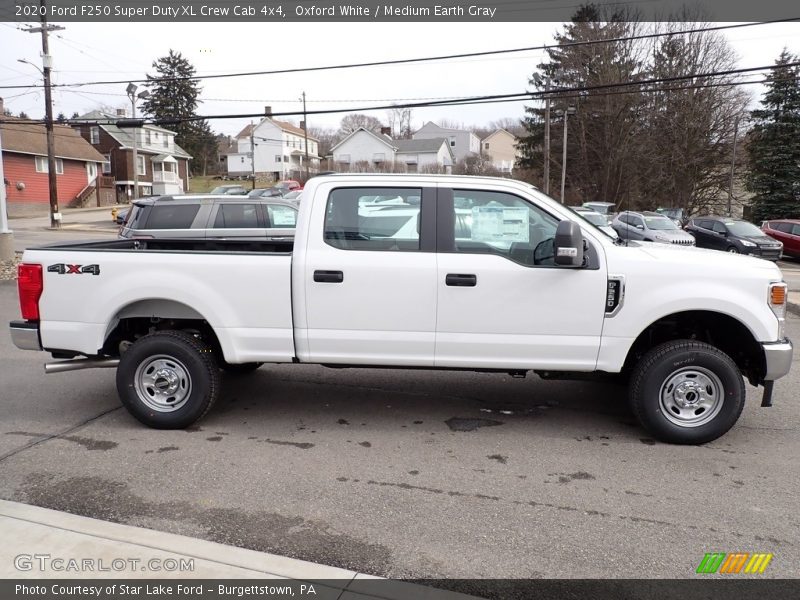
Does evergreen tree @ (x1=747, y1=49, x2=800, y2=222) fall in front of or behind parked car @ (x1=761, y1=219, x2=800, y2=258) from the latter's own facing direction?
behind

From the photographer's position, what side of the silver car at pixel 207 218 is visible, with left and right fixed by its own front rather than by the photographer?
right

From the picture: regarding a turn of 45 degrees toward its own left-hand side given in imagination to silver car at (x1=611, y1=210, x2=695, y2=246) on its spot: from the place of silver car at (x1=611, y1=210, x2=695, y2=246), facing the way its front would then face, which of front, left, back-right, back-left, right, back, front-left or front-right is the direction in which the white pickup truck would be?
right

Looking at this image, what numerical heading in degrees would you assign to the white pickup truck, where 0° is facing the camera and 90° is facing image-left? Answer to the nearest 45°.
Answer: approximately 270°

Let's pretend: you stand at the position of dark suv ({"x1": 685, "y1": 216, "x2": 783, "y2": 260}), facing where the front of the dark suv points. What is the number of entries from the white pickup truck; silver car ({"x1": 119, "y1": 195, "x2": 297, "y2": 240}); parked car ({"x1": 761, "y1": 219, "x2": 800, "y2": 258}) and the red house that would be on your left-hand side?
1

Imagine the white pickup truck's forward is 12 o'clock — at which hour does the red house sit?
The red house is roughly at 8 o'clock from the white pickup truck.

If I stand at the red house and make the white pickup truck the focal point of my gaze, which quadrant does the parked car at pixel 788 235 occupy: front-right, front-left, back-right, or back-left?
front-left

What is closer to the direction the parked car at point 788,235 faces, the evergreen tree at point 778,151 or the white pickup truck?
the white pickup truck

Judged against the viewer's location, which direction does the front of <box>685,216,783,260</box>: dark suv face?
facing the viewer and to the right of the viewer

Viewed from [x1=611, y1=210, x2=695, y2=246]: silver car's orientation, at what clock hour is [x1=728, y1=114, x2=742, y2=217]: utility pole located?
The utility pole is roughly at 8 o'clock from the silver car.

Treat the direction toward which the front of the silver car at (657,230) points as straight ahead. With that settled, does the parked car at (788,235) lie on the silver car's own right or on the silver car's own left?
on the silver car's own left
